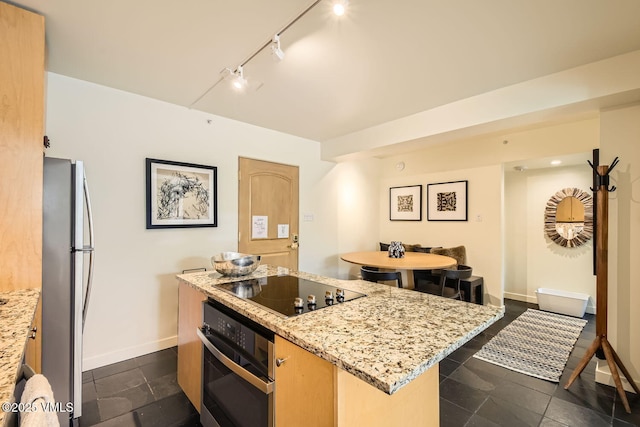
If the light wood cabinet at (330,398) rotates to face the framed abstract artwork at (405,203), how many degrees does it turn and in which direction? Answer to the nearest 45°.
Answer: approximately 135° to its right

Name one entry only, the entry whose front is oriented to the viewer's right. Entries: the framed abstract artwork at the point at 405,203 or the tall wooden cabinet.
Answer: the tall wooden cabinet

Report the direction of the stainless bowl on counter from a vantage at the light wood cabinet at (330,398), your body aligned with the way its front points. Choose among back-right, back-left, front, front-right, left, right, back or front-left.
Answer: right

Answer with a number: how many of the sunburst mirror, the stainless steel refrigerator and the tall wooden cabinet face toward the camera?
1

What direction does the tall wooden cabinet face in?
to the viewer's right

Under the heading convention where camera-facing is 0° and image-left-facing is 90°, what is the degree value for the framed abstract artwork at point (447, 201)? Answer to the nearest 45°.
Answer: approximately 45°

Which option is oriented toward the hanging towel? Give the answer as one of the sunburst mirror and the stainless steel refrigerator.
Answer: the sunburst mirror

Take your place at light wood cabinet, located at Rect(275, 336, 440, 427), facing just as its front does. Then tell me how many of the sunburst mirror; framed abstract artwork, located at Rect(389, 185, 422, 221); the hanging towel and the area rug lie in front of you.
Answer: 1

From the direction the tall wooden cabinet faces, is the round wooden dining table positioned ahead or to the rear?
ahead

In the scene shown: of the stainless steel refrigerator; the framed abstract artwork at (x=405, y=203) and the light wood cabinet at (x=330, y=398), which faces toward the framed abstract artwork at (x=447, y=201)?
the stainless steel refrigerator

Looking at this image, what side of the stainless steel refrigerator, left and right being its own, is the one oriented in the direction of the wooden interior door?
front

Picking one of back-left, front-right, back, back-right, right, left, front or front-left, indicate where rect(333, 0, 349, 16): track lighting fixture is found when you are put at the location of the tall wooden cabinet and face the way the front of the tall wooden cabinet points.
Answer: front-right

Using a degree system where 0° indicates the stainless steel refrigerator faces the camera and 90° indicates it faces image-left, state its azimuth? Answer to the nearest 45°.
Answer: approximately 270°

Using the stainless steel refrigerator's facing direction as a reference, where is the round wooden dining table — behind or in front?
in front
